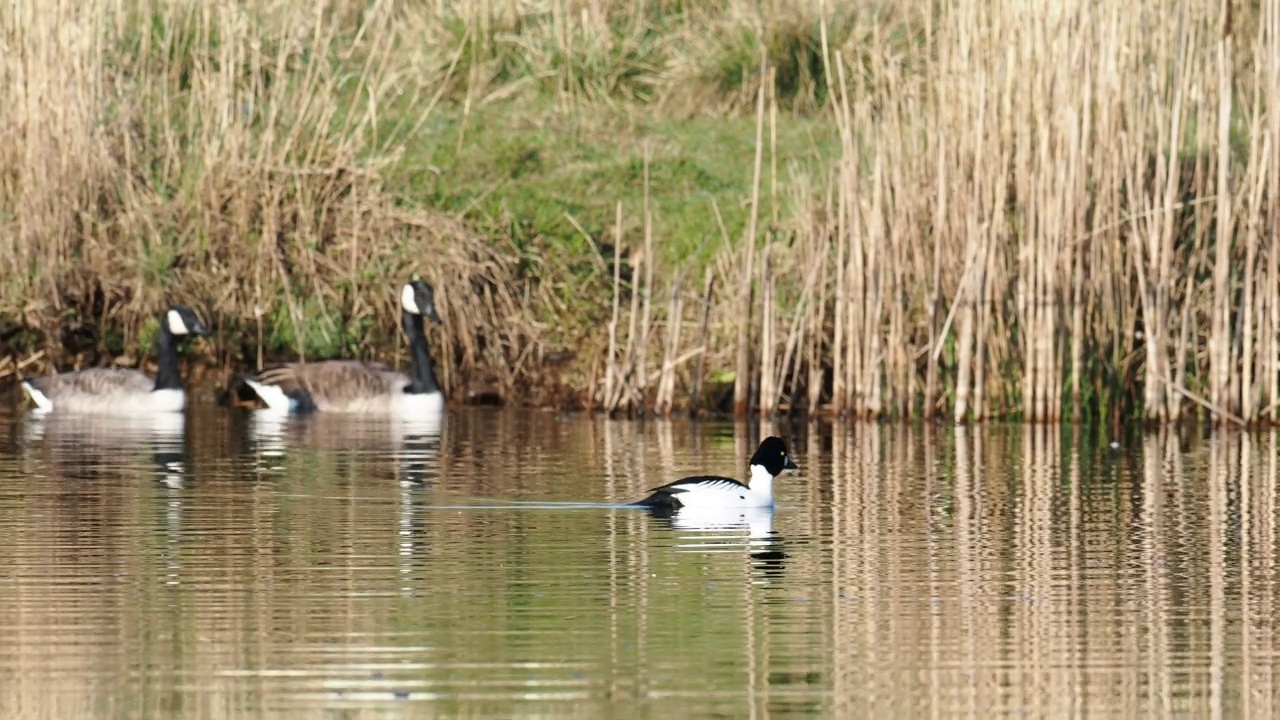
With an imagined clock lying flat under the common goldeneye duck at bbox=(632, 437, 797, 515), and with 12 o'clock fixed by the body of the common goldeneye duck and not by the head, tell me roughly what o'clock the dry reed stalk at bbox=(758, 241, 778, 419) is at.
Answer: The dry reed stalk is roughly at 9 o'clock from the common goldeneye duck.

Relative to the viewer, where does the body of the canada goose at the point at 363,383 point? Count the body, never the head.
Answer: to the viewer's right

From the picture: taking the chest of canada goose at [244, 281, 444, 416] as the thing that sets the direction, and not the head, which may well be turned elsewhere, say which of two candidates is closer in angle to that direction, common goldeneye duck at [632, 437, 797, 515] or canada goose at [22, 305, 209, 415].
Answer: the common goldeneye duck

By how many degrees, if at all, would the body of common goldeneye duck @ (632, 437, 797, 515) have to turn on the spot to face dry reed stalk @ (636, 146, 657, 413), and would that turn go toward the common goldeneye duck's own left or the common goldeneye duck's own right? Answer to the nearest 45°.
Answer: approximately 90° to the common goldeneye duck's own left

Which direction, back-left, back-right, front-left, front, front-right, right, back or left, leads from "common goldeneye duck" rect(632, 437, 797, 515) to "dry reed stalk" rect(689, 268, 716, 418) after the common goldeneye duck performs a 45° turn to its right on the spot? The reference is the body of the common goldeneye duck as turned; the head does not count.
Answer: back-left

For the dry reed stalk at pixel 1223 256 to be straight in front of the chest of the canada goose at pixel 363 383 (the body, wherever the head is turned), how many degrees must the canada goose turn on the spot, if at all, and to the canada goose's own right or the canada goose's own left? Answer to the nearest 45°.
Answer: approximately 45° to the canada goose's own right

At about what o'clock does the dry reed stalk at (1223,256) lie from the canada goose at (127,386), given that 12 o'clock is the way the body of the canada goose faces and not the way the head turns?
The dry reed stalk is roughly at 1 o'clock from the canada goose.

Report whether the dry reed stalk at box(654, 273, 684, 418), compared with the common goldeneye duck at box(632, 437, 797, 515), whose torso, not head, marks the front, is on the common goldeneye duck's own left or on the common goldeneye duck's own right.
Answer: on the common goldeneye duck's own left

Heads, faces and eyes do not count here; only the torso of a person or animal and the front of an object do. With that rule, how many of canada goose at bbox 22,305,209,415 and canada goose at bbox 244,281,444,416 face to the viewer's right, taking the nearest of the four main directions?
2

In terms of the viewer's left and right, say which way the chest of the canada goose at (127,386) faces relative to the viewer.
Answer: facing to the right of the viewer

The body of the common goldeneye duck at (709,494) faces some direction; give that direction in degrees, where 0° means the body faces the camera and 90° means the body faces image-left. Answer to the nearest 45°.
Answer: approximately 270°
